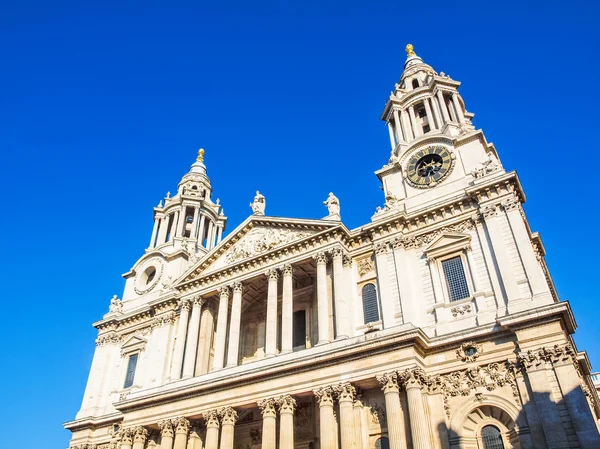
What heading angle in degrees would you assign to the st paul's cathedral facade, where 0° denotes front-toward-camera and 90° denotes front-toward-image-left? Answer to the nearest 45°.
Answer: approximately 45°
